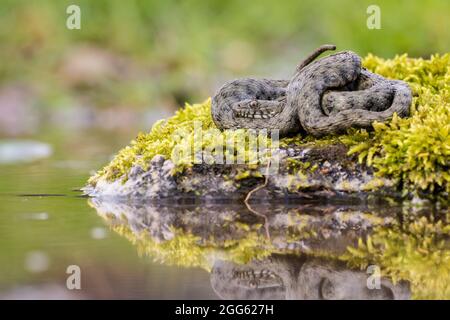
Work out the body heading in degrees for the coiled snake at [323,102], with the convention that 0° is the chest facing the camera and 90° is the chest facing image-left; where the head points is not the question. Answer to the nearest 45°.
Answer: approximately 90°
